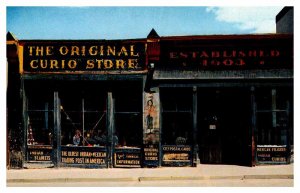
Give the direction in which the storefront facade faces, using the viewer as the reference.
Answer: facing the viewer
